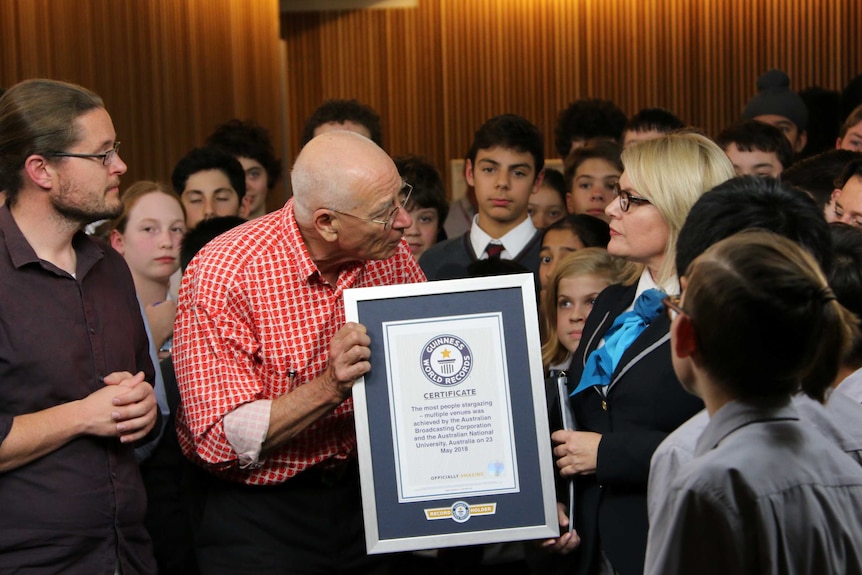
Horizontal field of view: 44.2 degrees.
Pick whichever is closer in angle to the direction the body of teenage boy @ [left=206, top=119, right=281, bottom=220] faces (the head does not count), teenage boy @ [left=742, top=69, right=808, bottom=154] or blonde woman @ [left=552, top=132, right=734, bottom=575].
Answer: the blonde woman

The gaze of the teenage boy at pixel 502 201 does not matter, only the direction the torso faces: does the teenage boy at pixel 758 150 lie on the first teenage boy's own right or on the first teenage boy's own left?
on the first teenage boy's own left

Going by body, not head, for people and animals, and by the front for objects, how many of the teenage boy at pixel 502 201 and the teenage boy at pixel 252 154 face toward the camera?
2

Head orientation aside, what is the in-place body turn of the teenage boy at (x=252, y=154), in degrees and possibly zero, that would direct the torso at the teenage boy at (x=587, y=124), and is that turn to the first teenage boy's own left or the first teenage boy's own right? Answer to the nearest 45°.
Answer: approximately 90° to the first teenage boy's own left

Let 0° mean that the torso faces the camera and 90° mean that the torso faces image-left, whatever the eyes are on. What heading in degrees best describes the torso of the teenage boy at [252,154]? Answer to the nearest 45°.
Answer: approximately 0°

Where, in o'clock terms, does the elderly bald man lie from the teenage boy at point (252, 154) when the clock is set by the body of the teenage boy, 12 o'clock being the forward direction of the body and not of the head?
The elderly bald man is roughly at 12 o'clock from the teenage boy.

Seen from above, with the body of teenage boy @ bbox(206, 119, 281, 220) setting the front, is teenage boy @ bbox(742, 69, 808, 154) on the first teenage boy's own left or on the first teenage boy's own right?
on the first teenage boy's own left

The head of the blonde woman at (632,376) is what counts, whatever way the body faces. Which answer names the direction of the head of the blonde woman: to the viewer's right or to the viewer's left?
to the viewer's left

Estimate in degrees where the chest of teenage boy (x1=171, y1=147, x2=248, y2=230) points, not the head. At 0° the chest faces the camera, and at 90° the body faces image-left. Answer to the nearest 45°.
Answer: approximately 0°

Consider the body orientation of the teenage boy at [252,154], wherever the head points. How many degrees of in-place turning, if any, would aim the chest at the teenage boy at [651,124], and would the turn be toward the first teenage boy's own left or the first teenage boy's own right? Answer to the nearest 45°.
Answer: approximately 90° to the first teenage boy's own left

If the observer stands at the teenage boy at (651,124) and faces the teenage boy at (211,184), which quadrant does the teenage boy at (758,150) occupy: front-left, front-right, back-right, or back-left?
back-left

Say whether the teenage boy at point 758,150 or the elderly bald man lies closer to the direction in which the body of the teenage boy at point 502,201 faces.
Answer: the elderly bald man

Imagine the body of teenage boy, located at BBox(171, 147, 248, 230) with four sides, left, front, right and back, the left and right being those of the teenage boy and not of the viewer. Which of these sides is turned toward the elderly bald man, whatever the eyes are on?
front
